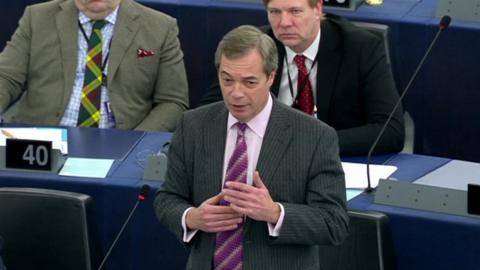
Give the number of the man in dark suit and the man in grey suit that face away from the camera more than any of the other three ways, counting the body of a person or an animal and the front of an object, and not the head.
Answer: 0

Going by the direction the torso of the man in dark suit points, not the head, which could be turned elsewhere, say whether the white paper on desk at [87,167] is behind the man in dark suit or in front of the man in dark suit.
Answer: in front

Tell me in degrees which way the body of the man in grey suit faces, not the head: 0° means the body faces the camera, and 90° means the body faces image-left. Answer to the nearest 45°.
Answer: approximately 45°

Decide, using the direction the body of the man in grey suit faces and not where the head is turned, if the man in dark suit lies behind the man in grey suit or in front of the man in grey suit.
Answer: behind

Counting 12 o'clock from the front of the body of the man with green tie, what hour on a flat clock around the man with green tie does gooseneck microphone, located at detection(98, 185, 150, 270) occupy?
The gooseneck microphone is roughly at 12 o'clock from the man with green tie.

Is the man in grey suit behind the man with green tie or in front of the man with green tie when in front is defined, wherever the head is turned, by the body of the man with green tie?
in front

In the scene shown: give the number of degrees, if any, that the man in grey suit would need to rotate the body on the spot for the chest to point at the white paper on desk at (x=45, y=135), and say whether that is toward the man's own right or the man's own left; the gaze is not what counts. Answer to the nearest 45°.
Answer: approximately 90° to the man's own right

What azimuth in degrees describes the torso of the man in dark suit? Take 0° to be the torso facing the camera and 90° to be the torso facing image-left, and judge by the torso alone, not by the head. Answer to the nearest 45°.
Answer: approximately 45°

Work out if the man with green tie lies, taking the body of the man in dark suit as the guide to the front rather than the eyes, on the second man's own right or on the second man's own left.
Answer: on the second man's own right

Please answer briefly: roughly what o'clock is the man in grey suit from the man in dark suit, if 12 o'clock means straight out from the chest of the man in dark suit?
The man in grey suit is roughly at 11 o'clock from the man in dark suit.
